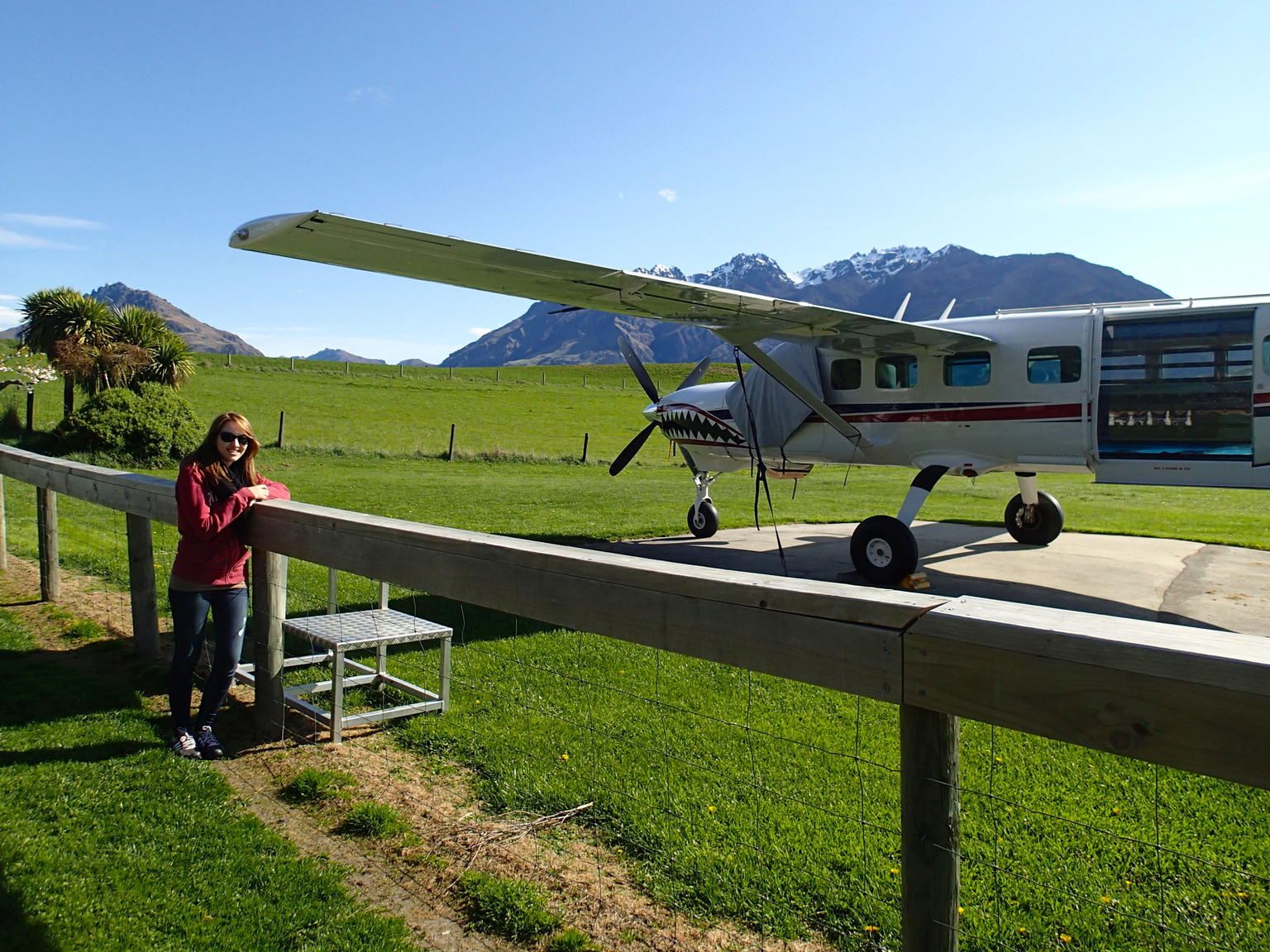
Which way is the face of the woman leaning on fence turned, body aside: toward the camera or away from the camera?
toward the camera

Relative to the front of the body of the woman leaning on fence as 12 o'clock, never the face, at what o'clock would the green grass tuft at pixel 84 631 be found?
The green grass tuft is roughly at 7 o'clock from the woman leaning on fence.

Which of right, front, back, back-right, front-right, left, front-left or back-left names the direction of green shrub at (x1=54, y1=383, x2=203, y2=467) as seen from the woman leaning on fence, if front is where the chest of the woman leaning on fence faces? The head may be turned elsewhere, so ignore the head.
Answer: back-left

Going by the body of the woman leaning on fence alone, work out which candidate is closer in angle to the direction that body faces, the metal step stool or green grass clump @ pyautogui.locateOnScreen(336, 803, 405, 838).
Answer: the green grass clump

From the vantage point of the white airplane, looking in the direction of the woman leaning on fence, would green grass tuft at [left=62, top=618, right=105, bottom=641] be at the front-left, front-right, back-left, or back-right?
front-right

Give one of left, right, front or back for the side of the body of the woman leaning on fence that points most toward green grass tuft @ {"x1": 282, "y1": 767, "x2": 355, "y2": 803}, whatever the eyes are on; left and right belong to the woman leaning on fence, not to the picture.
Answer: front

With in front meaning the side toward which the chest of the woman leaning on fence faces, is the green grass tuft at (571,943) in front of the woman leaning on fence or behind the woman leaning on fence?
in front
